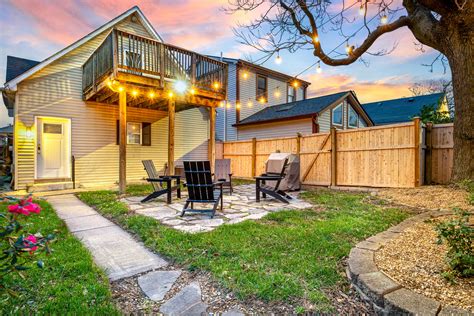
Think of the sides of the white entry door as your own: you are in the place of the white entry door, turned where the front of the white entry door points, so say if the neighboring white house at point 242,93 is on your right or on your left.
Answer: on your left

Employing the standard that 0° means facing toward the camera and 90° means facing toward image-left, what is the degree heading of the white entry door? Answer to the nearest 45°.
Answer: approximately 0°

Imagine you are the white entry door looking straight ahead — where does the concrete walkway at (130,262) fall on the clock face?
The concrete walkway is roughly at 12 o'clock from the white entry door.

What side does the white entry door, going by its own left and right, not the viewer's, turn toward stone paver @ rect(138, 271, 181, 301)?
front

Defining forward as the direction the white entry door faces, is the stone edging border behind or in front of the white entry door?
in front

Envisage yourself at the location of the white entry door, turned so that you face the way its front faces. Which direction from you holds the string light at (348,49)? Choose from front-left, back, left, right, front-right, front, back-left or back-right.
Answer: front-left

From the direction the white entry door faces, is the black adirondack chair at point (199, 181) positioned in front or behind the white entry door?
in front

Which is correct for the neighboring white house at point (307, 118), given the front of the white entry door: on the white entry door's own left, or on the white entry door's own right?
on the white entry door's own left
